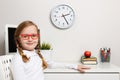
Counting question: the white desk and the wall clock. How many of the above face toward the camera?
2

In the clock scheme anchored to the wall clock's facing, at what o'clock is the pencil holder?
The pencil holder is roughly at 9 o'clock from the wall clock.

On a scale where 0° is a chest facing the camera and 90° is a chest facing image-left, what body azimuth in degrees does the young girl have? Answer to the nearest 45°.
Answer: approximately 315°

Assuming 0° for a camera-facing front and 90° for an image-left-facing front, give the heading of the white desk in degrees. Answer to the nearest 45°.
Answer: approximately 0°

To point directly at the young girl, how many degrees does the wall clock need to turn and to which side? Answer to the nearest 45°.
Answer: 0° — it already faces them

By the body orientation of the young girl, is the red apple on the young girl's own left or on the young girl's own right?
on the young girl's own left
